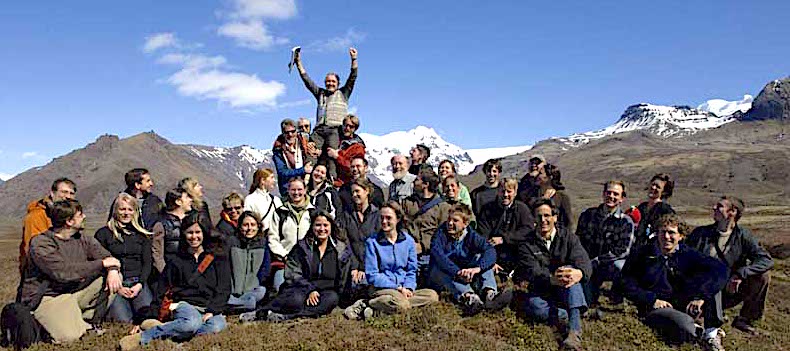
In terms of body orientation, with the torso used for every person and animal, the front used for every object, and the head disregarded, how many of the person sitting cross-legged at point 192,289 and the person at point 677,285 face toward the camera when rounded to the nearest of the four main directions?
2

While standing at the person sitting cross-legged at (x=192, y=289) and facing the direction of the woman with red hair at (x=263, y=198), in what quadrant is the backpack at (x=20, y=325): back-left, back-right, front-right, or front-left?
back-left

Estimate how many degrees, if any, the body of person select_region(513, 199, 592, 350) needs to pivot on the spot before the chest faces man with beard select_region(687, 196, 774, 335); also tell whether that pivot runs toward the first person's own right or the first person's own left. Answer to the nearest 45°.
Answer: approximately 135° to the first person's own left

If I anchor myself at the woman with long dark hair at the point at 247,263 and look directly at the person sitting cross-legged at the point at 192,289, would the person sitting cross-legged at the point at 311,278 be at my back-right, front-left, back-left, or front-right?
back-left

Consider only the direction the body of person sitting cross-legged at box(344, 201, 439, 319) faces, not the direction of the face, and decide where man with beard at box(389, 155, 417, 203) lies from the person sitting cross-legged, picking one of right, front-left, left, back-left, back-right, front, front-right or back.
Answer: back

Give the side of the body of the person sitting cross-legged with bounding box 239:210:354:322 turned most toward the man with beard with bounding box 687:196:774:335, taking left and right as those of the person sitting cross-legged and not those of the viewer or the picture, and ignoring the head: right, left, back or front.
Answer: left

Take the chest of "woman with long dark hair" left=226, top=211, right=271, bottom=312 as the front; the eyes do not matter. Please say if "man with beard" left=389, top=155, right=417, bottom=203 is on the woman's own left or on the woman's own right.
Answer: on the woman's own left

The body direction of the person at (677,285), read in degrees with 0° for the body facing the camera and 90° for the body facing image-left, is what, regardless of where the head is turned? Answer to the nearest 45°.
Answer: approximately 0°

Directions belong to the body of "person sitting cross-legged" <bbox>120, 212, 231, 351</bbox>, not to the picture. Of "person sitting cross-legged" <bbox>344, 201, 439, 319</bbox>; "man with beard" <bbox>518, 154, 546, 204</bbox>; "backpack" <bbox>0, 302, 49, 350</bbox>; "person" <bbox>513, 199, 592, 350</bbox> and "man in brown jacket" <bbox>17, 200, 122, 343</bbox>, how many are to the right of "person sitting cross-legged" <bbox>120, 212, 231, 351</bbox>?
2

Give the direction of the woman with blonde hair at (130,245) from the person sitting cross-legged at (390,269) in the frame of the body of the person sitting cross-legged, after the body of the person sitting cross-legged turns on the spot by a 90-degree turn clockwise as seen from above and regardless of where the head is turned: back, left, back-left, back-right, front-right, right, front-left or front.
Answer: front
